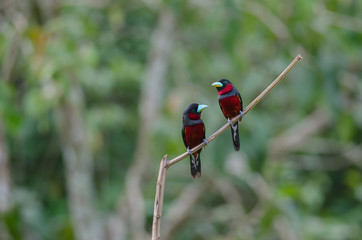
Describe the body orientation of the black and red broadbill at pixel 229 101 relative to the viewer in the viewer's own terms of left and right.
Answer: facing the viewer and to the left of the viewer

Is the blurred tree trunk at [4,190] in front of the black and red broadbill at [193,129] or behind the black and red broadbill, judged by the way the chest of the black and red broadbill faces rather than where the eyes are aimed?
behind

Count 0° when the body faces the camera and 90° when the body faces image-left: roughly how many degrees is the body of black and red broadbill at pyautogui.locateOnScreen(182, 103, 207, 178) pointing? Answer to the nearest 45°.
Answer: approximately 315°

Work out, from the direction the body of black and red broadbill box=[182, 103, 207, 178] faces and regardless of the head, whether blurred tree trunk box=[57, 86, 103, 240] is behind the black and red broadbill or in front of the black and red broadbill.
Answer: behind

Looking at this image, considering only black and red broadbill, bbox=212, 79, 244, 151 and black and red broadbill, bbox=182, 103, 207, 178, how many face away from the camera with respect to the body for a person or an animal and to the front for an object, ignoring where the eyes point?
0
